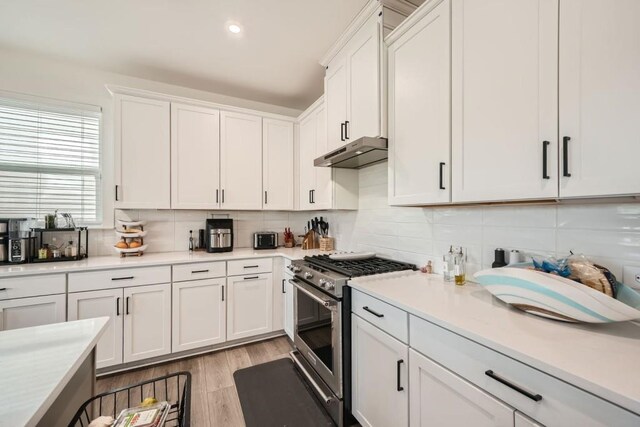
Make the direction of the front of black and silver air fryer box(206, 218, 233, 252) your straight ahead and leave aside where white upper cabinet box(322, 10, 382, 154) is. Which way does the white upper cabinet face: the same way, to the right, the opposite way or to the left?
to the right

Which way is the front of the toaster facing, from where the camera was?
facing the viewer

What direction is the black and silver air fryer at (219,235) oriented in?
toward the camera

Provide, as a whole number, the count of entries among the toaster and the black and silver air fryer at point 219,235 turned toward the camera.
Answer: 2

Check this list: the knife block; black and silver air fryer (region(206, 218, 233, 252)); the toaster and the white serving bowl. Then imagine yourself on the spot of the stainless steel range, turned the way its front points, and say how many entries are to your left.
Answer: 1

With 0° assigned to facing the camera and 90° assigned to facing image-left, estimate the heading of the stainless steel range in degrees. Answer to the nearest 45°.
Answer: approximately 45°

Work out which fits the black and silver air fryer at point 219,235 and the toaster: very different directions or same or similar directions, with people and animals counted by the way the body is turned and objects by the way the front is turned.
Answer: same or similar directions

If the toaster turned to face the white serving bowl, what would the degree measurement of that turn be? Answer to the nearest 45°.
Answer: approximately 45° to its left

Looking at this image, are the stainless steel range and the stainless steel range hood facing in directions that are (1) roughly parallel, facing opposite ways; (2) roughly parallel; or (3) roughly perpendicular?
roughly parallel

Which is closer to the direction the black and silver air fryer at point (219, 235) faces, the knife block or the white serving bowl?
the white serving bowl

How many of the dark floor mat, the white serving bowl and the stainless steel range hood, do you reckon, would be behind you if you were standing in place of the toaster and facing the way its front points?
0

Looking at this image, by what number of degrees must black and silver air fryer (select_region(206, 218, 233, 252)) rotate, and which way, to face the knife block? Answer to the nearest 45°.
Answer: approximately 90° to its left

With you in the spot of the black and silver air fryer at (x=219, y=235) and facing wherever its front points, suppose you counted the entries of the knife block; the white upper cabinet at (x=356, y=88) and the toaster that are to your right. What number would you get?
0

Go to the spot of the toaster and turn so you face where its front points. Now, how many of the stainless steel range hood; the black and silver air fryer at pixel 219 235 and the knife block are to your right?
1

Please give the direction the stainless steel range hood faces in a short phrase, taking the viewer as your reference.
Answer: facing the viewer and to the left of the viewer

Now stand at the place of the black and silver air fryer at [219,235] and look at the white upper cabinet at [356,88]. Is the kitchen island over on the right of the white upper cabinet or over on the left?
right
